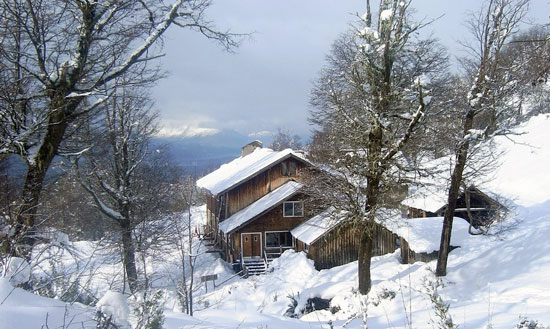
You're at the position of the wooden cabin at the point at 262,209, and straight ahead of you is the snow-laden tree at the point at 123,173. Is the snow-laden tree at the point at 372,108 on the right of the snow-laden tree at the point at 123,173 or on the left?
left

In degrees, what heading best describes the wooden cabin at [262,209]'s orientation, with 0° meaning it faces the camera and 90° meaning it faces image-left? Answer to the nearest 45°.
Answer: approximately 0°

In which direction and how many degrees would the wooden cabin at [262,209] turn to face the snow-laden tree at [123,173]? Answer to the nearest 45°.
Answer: approximately 45° to its right
